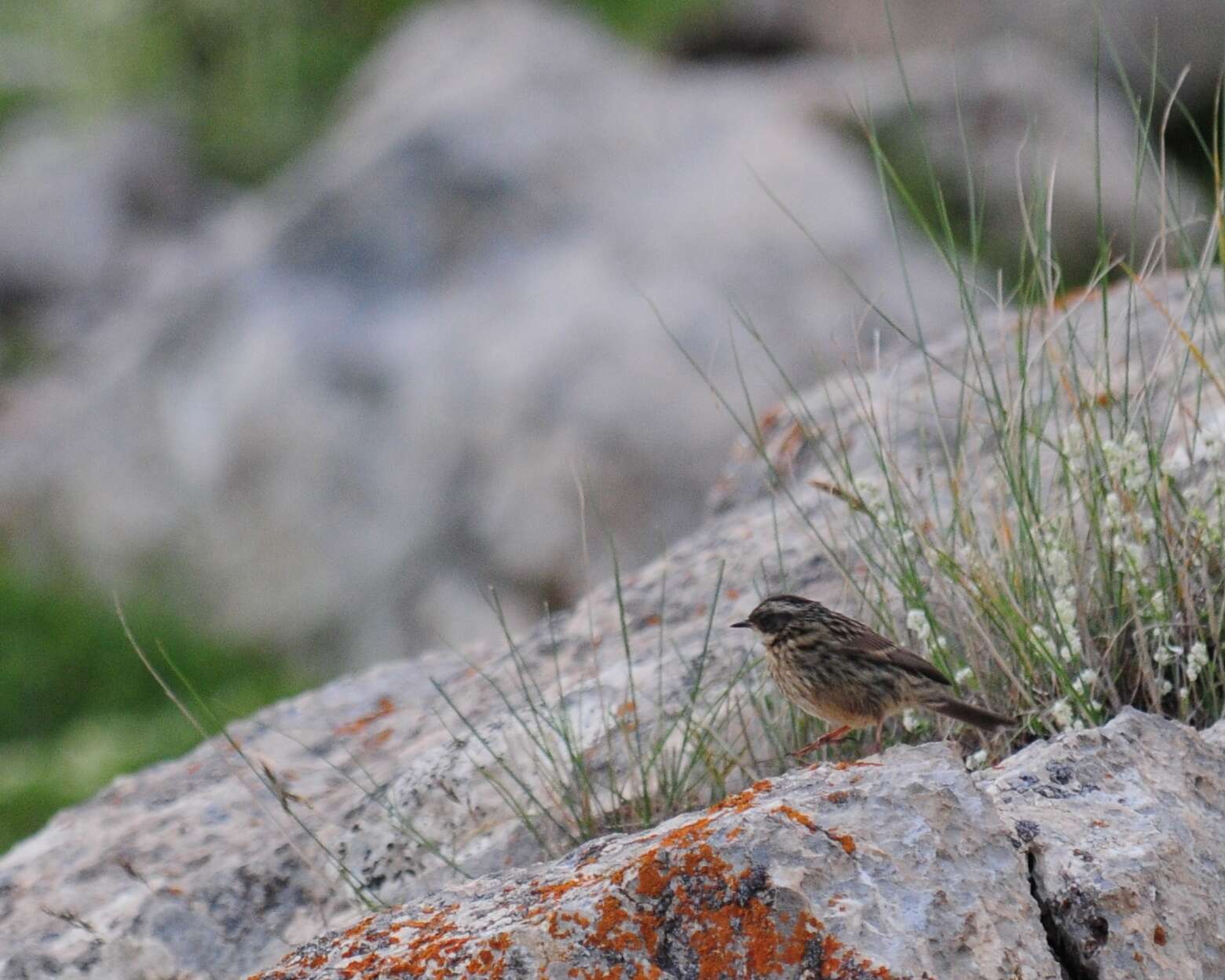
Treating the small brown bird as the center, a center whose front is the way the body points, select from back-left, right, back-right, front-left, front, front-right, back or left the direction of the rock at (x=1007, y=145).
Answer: right

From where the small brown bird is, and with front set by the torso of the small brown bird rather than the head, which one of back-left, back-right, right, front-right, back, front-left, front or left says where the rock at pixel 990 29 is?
right

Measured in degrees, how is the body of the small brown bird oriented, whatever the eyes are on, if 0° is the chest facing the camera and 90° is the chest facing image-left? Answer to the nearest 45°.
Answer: approximately 90°

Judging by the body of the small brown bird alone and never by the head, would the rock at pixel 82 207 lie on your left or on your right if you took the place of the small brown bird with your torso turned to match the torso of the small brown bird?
on your right

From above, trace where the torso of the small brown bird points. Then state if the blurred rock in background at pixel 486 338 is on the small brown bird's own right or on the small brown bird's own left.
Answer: on the small brown bird's own right
